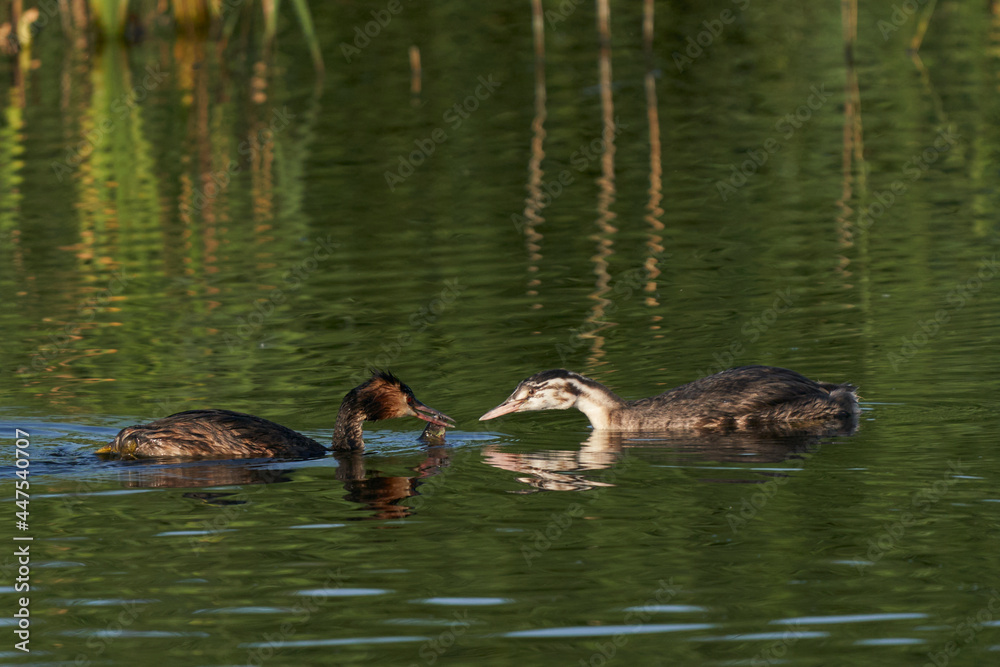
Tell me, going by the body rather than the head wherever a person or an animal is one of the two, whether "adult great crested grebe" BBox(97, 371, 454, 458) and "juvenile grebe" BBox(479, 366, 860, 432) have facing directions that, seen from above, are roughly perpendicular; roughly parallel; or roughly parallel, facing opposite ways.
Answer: roughly parallel, facing opposite ways

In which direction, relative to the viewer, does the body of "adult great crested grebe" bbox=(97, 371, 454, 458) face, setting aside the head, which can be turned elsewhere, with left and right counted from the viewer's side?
facing to the right of the viewer

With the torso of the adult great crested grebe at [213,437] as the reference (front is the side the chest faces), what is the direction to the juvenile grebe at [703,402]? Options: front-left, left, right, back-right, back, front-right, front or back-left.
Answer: front

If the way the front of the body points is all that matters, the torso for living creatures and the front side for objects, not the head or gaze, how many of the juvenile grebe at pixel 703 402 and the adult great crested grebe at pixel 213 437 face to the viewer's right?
1

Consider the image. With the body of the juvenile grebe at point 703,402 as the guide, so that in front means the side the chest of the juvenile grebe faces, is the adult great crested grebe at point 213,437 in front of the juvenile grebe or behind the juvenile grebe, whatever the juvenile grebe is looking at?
in front

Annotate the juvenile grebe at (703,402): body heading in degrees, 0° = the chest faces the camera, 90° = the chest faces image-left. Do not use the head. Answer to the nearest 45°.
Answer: approximately 90°
